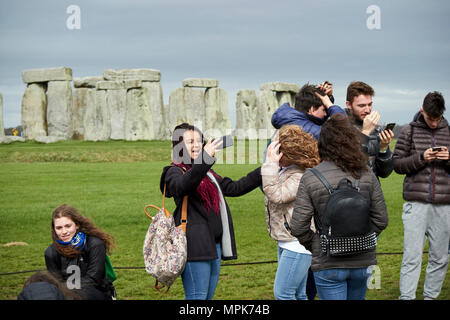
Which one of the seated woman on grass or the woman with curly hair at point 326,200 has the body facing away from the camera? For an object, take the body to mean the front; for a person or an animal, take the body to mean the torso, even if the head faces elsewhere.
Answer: the woman with curly hair

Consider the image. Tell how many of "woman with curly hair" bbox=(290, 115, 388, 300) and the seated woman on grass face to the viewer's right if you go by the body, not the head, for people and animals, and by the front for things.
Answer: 0

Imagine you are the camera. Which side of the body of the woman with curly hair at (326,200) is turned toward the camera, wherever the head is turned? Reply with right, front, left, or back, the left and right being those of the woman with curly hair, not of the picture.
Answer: back

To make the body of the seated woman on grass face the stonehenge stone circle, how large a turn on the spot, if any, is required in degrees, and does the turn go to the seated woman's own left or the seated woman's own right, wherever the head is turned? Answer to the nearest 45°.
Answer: approximately 135° to the seated woman's own right

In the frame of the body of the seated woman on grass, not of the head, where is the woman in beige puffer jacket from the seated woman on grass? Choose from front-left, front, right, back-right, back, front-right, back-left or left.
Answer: back-left

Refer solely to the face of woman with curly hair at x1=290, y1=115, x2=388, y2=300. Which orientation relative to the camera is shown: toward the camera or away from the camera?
away from the camera

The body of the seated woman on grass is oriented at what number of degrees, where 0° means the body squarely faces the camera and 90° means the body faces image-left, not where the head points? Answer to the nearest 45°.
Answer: approximately 45°

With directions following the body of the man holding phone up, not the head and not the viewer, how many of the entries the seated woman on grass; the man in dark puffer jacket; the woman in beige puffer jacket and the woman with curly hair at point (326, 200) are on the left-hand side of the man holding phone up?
1
